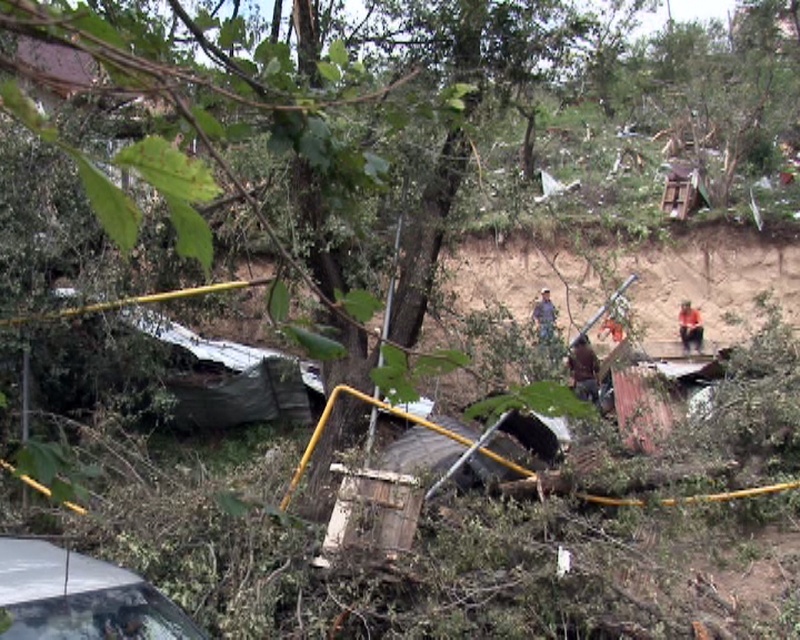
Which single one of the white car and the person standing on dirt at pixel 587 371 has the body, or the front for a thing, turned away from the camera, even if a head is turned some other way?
the person standing on dirt

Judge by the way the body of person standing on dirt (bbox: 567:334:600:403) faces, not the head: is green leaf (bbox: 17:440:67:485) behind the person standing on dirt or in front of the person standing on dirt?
behind

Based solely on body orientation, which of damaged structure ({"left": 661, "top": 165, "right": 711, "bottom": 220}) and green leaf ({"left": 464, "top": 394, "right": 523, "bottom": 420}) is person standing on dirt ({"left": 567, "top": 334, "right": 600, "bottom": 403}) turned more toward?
the damaged structure

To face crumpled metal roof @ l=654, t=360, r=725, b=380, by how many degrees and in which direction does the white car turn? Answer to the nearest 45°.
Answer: approximately 90° to its left

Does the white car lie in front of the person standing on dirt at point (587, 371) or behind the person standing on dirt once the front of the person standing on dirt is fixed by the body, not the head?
behind

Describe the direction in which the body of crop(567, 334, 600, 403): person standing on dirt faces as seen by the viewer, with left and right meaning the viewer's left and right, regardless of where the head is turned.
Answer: facing away from the viewer

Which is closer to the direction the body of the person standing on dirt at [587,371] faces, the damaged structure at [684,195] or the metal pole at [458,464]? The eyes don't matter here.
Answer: the damaged structure

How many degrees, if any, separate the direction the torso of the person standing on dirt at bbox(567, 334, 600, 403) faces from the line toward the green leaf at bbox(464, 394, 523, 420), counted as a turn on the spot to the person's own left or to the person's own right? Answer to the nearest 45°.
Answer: approximately 180°

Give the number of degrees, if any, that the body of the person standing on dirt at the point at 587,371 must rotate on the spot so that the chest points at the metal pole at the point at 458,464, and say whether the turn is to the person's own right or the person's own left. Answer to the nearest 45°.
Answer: approximately 180°

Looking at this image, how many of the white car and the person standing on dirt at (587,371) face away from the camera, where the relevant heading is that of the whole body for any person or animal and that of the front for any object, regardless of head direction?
1
